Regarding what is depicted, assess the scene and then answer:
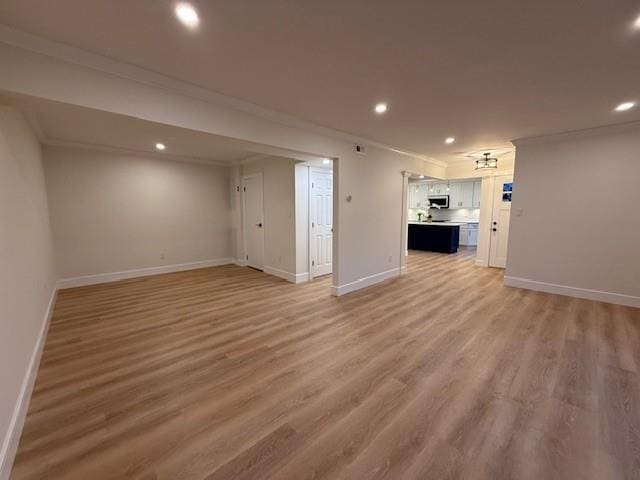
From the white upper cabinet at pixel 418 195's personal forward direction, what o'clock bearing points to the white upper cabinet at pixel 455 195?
the white upper cabinet at pixel 455 195 is roughly at 10 o'clock from the white upper cabinet at pixel 418 195.

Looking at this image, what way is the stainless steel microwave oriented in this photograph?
toward the camera

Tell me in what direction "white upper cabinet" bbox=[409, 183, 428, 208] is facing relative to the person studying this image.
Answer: facing the viewer

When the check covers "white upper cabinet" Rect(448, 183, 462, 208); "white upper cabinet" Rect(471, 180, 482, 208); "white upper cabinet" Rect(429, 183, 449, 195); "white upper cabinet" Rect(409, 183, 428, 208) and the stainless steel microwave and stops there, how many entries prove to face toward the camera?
5

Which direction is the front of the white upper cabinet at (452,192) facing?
toward the camera

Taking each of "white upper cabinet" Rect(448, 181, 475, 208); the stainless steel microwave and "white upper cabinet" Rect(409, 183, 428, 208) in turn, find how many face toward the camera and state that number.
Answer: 3

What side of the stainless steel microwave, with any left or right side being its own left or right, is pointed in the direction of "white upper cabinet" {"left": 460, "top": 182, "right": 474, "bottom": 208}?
left

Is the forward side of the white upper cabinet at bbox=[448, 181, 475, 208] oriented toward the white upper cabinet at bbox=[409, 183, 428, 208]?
no

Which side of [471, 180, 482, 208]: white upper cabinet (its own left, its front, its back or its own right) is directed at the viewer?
front

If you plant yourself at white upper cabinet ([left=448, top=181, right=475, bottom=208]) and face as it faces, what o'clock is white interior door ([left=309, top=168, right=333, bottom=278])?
The white interior door is roughly at 1 o'clock from the white upper cabinet.

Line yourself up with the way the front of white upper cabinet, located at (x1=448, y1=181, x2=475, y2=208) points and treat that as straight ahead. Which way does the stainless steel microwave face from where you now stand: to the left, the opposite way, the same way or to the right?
the same way

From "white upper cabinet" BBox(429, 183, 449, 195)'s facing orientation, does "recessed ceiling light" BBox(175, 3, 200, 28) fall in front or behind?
in front
